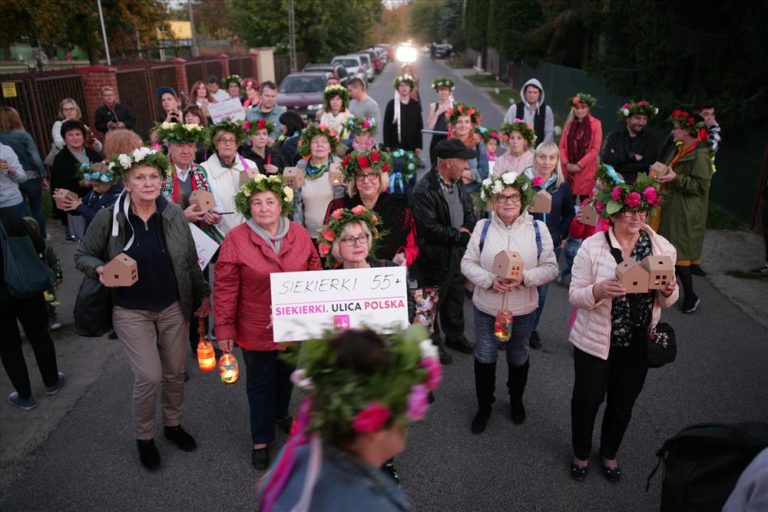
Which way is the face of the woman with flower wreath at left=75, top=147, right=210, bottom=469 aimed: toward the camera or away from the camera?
toward the camera

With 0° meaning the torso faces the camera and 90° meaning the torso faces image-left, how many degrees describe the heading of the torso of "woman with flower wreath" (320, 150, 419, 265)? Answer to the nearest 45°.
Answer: approximately 0°

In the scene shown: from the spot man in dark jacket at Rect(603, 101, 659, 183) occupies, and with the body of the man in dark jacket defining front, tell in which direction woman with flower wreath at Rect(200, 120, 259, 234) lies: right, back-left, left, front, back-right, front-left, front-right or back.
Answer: front-right

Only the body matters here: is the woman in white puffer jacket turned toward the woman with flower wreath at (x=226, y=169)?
no

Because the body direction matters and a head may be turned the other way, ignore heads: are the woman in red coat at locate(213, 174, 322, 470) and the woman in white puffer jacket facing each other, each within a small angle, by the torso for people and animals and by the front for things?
no

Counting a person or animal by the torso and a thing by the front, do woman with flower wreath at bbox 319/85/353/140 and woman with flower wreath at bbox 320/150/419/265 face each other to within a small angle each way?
no

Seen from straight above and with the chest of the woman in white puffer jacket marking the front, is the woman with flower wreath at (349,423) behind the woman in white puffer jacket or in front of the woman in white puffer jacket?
in front

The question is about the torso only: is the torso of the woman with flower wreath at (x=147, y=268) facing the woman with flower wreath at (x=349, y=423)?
yes

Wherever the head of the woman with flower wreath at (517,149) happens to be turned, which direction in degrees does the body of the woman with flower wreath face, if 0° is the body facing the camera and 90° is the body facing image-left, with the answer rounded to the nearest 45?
approximately 0°

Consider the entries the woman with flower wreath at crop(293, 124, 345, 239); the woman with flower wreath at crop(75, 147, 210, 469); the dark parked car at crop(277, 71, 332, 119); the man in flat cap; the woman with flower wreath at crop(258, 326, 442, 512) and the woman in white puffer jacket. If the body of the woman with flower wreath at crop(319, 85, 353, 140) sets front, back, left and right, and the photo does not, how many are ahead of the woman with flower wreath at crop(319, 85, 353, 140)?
5

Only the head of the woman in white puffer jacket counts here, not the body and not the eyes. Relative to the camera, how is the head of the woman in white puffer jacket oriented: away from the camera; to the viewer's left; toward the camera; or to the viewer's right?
toward the camera

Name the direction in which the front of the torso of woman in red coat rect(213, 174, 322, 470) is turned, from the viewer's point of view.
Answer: toward the camera

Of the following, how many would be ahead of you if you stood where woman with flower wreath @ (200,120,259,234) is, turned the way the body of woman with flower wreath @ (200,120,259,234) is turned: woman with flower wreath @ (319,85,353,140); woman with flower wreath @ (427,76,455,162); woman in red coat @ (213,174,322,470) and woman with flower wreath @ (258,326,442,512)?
2

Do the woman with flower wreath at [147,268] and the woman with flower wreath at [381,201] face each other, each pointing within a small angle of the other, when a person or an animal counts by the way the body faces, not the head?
no

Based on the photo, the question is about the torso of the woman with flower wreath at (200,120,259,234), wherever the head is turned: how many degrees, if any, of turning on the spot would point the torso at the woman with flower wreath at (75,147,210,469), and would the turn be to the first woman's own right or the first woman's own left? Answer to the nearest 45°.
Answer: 0° — they already face them

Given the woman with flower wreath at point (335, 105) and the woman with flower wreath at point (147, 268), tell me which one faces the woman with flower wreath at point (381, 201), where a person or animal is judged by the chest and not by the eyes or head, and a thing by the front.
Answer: the woman with flower wreath at point (335, 105)

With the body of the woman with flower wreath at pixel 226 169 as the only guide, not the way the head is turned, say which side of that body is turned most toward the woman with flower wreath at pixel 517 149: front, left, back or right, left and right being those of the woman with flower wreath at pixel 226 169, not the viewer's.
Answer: left

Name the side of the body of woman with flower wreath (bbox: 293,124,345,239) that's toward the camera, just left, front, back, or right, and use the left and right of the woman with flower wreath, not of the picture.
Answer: front

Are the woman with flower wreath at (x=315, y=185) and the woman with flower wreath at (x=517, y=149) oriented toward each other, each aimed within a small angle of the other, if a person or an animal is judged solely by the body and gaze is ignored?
no

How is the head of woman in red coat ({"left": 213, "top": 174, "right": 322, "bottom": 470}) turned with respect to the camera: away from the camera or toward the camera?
toward the camera

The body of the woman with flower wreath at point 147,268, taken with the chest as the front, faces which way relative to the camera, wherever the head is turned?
toward the camera

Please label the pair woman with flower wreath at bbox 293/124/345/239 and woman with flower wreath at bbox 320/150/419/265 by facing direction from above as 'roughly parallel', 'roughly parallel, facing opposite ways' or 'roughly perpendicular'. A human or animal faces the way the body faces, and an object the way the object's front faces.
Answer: roughly parallel
